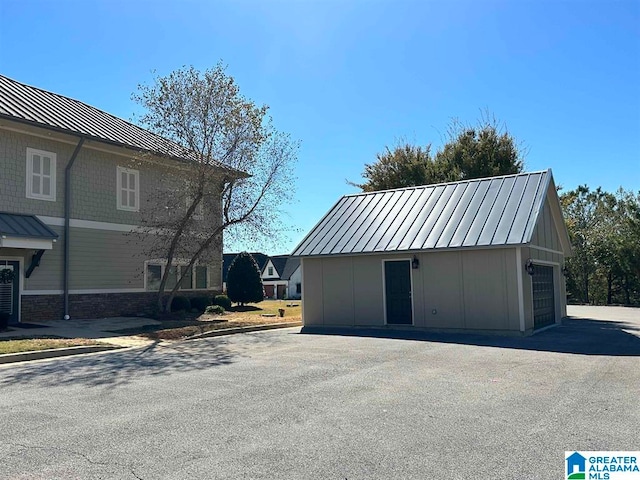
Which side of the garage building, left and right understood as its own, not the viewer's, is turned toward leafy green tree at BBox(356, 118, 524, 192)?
left

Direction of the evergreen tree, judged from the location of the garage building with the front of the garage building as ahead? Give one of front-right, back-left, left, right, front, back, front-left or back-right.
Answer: back-left

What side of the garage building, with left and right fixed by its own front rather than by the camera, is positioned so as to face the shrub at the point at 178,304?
back

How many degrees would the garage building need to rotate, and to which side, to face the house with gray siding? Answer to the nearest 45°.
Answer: approximately 180°

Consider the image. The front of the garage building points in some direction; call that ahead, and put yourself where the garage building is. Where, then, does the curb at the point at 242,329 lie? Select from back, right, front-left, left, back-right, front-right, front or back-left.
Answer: back

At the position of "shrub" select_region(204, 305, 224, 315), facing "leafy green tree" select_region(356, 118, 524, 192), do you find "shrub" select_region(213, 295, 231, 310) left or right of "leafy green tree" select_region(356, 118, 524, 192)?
left

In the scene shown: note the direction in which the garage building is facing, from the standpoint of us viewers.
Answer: facing to the right of the viewer
